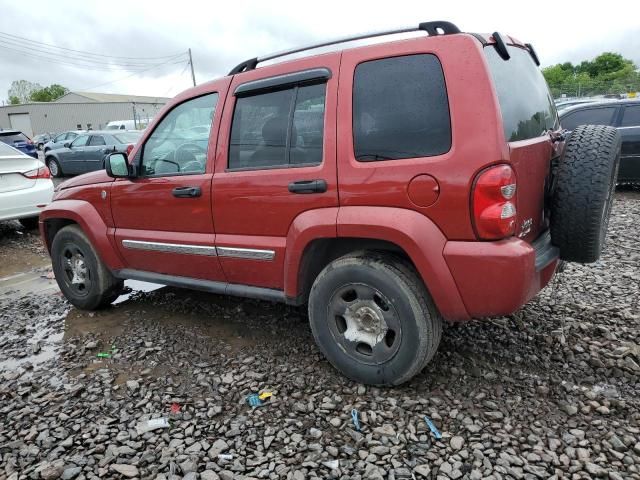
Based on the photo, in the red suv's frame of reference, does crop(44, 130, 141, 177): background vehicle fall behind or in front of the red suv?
in front

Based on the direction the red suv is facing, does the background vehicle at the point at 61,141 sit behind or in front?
in front

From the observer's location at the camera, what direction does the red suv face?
facing away from the viewer and to the left of the viewer

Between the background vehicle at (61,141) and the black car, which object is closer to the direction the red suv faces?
the background vehicle

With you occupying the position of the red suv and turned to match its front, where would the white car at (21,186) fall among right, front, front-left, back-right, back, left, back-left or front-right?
front

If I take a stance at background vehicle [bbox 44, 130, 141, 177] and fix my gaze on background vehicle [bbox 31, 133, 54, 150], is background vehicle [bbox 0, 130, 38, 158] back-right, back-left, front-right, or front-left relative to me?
front-left

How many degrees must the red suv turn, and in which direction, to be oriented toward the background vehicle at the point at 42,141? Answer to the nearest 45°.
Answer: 0° — it already faces it

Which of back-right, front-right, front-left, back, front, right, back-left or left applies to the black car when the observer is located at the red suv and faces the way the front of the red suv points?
right
